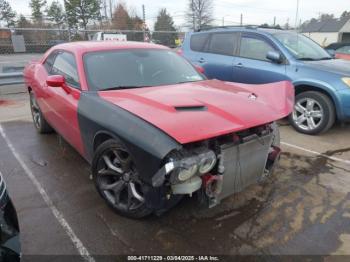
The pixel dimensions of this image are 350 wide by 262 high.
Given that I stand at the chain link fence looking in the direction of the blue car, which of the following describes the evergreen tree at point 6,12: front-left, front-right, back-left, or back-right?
back-left

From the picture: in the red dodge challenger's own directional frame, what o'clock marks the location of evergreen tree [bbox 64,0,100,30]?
The evergreen tree is roughly at 7 o'clock from the red dodge challenger.

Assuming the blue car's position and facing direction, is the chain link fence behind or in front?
behind

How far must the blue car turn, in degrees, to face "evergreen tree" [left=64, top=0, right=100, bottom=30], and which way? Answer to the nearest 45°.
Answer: approximately 180°

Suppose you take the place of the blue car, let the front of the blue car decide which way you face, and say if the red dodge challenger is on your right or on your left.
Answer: on your right

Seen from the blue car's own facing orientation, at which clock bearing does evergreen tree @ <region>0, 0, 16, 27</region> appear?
The evergreen tree is roughly at 6 o'clock from the blue car.

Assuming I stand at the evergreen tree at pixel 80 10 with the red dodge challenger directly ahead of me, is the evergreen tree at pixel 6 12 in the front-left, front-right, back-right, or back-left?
back-right

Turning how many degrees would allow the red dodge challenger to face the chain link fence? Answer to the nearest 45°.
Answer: approximately 180°

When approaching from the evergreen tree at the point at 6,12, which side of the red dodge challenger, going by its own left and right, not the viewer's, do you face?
back

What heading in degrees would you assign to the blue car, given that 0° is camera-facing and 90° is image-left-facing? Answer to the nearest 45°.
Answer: approximately 315°

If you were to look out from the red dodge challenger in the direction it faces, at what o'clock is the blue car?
The blue car is roughly at 9 o'clock from the red dodge challenger.
